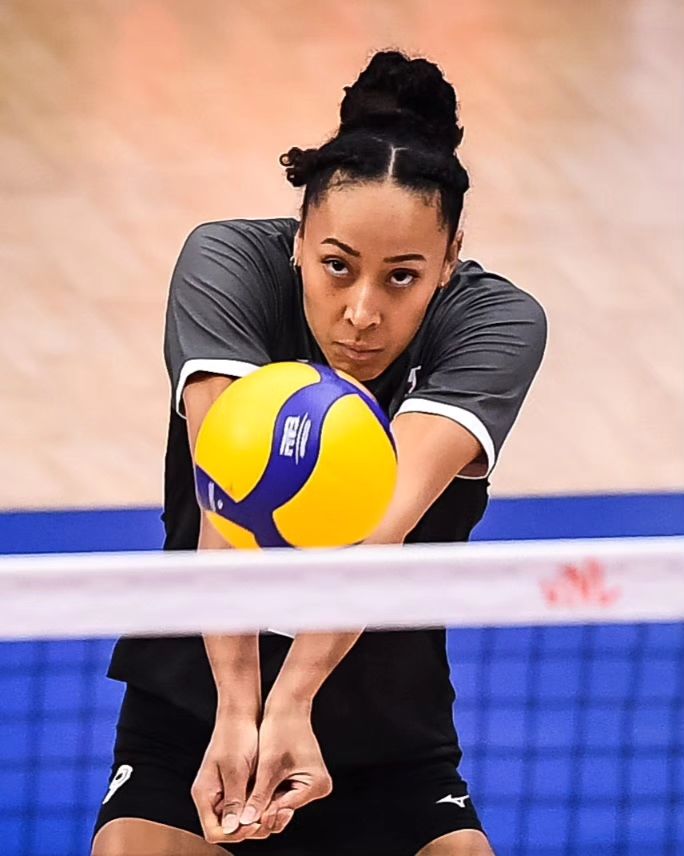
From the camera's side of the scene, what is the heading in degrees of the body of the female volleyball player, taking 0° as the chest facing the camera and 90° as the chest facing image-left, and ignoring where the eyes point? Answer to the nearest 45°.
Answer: approximately 0°
